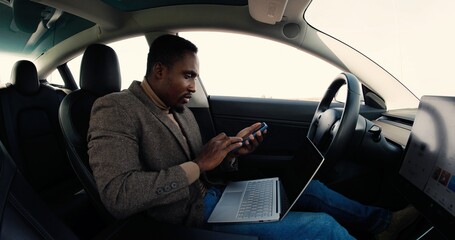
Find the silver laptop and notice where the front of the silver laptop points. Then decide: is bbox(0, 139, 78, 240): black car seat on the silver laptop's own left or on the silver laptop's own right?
on the silver laptop's own left

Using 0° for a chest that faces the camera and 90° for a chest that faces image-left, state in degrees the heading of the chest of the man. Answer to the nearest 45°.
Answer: approximately 270°

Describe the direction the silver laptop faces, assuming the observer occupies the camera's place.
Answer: facing to the left of the viewer
